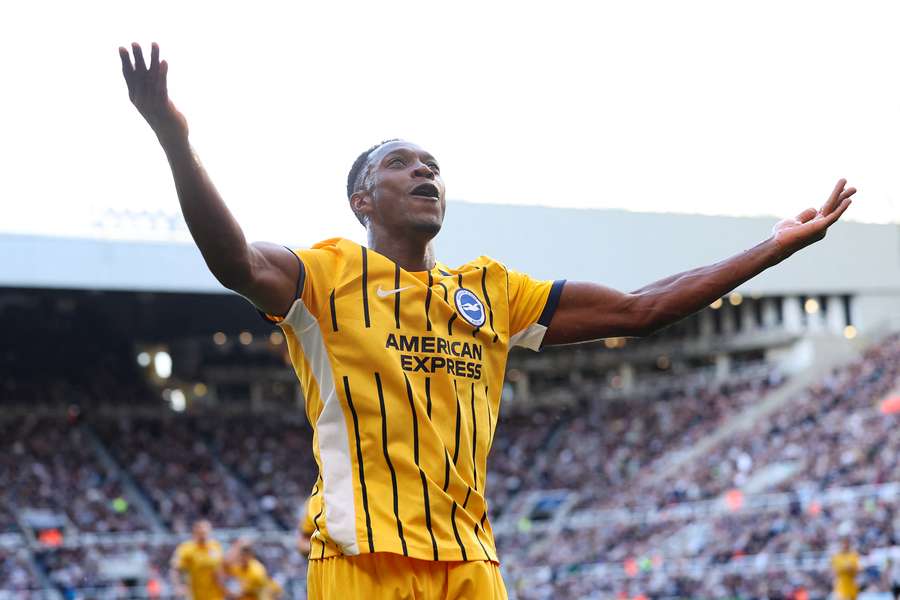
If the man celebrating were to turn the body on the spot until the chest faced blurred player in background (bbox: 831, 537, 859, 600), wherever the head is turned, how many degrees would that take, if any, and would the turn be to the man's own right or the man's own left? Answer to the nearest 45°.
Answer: approximately 135° to the man's own left

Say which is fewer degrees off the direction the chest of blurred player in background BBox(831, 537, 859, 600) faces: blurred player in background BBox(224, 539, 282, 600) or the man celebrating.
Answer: the man celebrating

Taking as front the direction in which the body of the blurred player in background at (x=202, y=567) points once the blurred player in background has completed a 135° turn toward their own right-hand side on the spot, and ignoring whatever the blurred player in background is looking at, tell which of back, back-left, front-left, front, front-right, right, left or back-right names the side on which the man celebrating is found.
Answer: back-left

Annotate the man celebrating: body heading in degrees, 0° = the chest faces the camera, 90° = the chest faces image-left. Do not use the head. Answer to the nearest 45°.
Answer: approximately 315°

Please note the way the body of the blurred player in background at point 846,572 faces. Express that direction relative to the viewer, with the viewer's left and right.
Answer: facing the viewer

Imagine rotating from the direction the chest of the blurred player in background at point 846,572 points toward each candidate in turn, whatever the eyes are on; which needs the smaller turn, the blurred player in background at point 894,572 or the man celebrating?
the man celebrating

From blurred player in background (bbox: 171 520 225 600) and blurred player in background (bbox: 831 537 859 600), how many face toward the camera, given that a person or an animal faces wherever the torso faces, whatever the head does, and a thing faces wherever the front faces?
2

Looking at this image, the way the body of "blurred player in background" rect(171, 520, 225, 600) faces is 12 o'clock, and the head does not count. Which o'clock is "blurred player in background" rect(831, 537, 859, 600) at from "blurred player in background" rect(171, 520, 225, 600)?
"blurred player in background" rect(831, 537, 859, 600) is roughly at 9 o'clock from "blurred player in background" rect(171, 520, 225, 600).

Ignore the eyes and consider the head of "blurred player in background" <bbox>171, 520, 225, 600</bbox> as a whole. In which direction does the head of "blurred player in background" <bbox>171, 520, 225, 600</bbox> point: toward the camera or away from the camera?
toward the camera

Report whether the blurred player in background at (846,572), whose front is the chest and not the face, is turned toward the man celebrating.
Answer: yes

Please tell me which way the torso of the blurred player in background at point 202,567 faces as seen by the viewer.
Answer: toward the camera

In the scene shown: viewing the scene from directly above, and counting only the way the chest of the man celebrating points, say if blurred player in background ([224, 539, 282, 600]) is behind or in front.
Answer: behind
